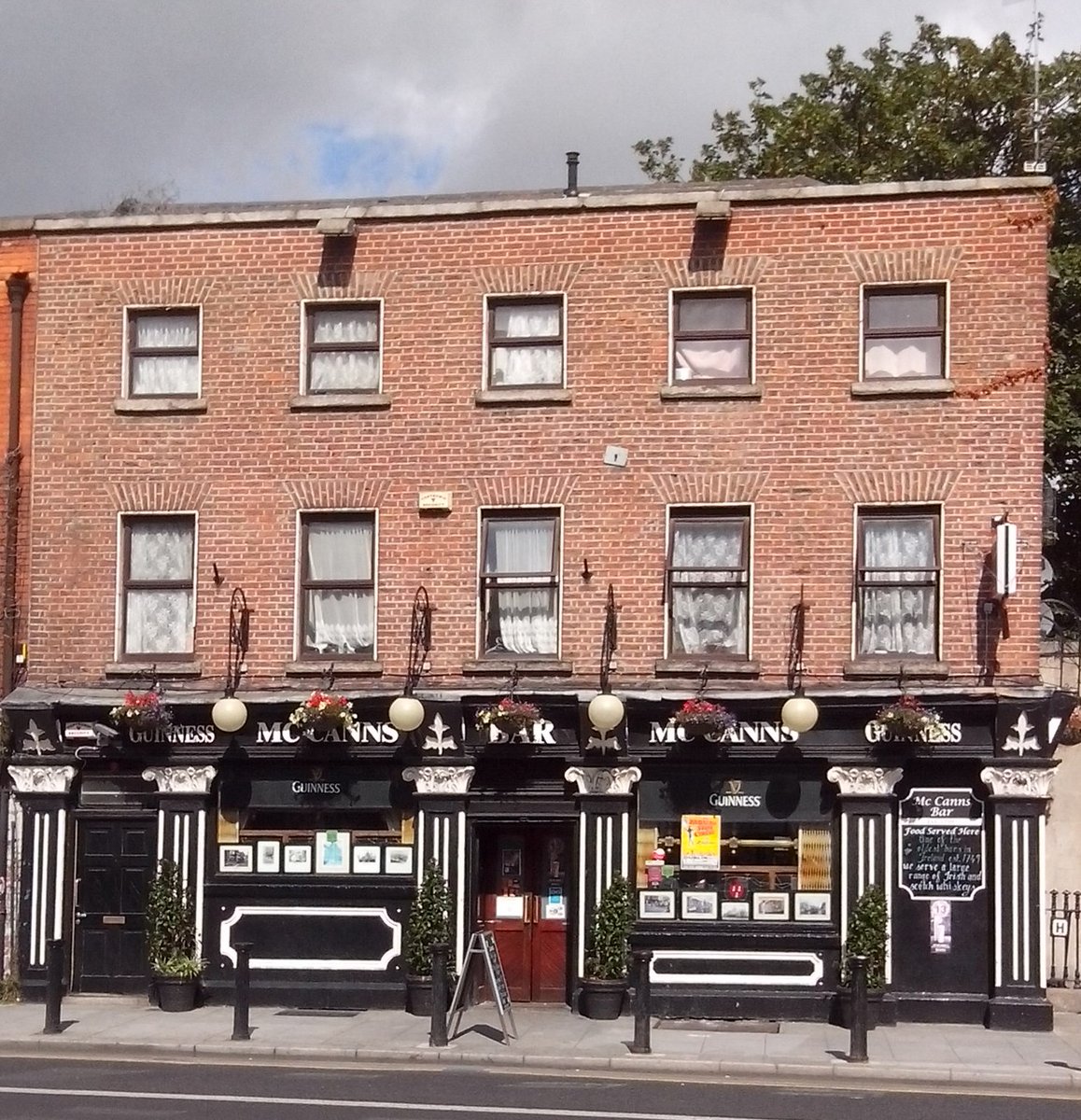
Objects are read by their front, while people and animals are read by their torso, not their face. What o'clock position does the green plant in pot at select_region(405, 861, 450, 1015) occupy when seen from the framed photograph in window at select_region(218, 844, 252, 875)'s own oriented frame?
The green plant in pot is roughly at 10 o'clock from the framed photograph in window.

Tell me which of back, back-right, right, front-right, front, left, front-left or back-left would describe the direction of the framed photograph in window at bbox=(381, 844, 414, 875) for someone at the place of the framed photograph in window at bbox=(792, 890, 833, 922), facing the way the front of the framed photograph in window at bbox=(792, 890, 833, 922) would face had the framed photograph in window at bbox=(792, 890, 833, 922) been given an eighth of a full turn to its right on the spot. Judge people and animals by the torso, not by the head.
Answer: front-right

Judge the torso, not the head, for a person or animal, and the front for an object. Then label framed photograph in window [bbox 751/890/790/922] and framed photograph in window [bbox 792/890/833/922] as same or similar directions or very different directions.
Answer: same or similar directions

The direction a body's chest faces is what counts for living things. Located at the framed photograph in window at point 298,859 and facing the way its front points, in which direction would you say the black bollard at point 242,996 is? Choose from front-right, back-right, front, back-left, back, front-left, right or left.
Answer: front

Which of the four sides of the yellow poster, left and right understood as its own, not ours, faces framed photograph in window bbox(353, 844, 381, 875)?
right

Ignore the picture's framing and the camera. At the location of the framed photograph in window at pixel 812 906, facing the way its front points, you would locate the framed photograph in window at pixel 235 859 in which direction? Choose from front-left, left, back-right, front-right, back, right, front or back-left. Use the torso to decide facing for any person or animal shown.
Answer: right

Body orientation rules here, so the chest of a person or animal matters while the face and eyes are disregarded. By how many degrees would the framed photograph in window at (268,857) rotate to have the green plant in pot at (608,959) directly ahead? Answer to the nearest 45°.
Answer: approximately 45° to its left

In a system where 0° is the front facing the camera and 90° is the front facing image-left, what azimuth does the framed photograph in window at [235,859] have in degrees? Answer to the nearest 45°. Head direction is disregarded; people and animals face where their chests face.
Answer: approximately 0°

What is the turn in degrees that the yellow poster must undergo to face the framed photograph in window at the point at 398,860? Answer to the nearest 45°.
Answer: approximately 90° to its right

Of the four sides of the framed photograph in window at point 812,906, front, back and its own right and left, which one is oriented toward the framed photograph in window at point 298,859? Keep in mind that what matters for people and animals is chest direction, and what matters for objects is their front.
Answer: right

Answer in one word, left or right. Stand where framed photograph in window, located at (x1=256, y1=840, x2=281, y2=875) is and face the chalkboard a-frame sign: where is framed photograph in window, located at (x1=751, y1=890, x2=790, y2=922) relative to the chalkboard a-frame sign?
left

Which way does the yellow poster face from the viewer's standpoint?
toward the camera

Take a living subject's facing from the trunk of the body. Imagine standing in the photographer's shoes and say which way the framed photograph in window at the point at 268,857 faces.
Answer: facing the viewer

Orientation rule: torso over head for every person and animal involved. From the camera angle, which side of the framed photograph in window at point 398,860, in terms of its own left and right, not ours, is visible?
front

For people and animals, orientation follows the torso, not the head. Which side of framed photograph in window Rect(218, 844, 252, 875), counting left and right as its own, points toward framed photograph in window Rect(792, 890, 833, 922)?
left

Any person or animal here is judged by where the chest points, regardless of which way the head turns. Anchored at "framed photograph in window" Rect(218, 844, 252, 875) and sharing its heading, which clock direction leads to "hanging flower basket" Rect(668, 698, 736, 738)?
The hanging flower basket is roughly at 10 o'clock from the framed photograph in window.

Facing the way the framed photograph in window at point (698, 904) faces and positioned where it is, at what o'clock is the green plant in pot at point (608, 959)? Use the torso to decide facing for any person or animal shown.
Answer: The green plant in pot is roughly at 2 o'clock from the framed photograph in window.

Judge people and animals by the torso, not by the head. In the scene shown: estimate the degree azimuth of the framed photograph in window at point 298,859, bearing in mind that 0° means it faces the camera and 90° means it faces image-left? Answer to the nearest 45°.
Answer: approximately 0°
